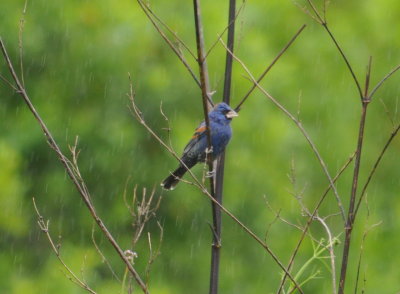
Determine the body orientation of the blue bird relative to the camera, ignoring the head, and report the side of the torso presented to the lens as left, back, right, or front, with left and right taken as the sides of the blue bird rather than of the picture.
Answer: right
